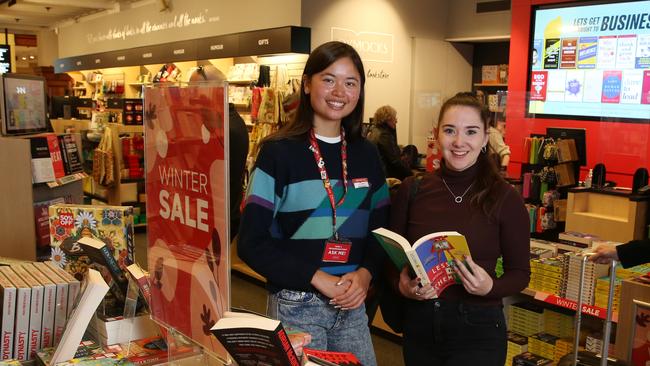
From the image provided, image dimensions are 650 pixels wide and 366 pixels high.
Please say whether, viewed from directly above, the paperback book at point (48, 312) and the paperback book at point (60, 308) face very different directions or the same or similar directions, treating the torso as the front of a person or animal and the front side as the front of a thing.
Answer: same or similar directions

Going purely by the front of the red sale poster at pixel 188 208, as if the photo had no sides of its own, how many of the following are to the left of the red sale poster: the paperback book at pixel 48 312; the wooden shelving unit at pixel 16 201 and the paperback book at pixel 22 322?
0

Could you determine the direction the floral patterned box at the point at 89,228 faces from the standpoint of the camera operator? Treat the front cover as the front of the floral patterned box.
facing the viewer

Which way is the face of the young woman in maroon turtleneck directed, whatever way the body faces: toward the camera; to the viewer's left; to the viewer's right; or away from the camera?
toward the camera

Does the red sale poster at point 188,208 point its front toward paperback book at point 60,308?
no

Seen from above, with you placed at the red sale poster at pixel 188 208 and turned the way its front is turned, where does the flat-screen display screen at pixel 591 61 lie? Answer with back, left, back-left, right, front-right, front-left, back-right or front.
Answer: back
